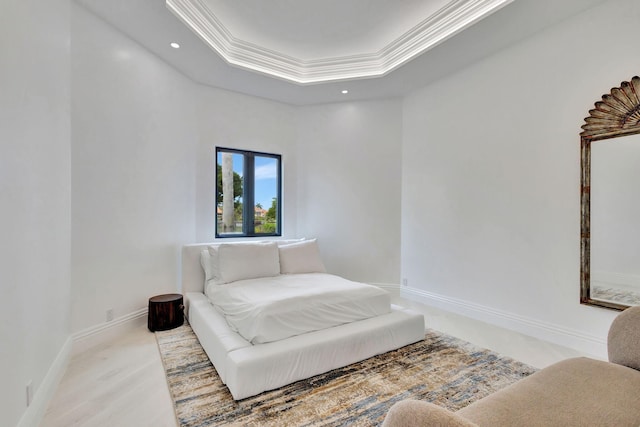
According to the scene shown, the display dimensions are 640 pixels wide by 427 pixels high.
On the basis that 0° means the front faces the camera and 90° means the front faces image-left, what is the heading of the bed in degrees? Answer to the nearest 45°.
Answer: approximately 315°

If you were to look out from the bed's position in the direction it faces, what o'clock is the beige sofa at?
The beige sofa is roughly at 12 o'clock from the bed.

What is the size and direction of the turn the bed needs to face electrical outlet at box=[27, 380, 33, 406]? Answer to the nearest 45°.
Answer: approximately 90° to its right
